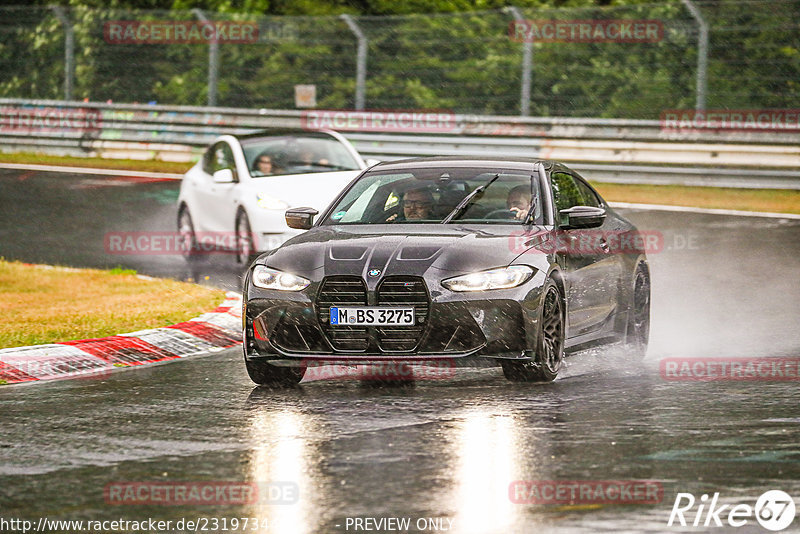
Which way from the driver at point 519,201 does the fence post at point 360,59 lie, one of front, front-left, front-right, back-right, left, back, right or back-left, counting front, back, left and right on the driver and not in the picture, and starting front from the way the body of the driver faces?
back-right

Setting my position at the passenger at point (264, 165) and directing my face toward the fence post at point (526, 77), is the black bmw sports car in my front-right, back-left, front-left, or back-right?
back-right

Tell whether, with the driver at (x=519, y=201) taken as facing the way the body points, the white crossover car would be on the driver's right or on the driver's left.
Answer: on the driver's right

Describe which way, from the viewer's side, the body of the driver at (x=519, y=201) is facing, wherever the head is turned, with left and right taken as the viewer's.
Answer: facing the viewer and to the left of the viewer

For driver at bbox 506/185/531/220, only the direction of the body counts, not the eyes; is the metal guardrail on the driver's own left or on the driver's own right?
on the driver's own right

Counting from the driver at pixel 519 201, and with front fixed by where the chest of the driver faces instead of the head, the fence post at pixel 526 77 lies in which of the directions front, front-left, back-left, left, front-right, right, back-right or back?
back-right

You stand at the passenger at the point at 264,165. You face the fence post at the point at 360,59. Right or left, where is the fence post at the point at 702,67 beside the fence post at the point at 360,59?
right
